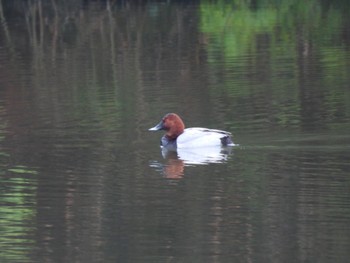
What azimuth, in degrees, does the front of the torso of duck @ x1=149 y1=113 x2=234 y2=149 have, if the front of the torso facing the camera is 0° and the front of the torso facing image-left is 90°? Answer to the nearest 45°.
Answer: approximately 90°
